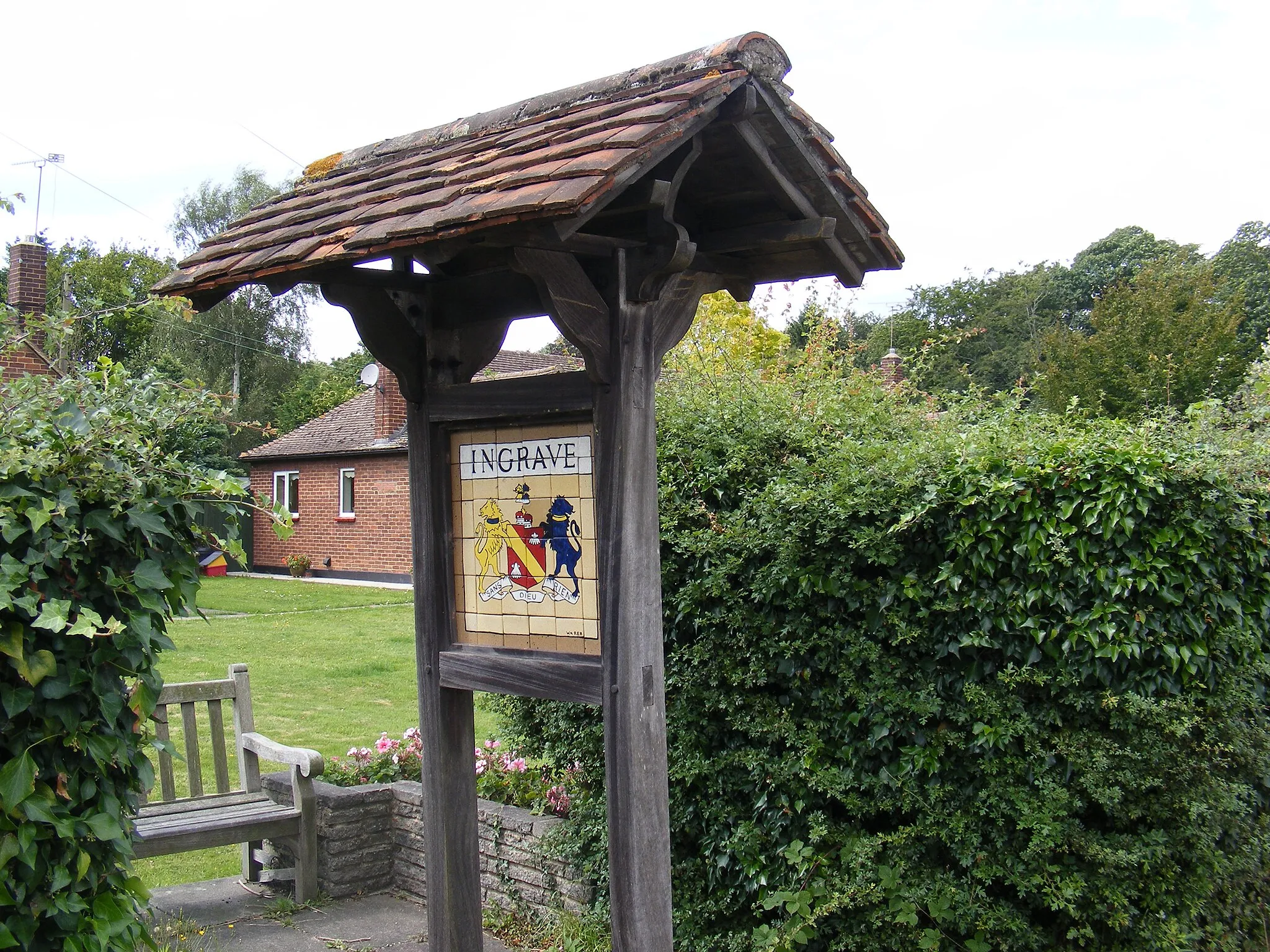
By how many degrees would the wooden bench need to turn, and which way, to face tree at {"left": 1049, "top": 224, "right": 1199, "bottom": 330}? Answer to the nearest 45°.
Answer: approximately 90° to its left

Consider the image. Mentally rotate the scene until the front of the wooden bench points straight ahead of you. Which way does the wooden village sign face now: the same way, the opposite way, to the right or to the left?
to the right

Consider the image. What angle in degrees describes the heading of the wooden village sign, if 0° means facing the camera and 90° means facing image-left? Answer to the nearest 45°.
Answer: approximately 45°

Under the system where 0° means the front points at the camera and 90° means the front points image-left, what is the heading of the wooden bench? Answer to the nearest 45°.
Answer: approximately 315°

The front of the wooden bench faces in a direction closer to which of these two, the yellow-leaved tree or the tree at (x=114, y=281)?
the yellow-leaved tree

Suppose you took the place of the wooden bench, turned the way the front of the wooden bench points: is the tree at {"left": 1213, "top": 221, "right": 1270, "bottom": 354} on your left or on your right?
on your left

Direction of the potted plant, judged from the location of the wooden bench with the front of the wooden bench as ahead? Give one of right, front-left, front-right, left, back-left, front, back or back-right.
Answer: back-left

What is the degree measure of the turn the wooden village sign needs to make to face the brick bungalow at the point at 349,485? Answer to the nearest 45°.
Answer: approximately 135° to its right

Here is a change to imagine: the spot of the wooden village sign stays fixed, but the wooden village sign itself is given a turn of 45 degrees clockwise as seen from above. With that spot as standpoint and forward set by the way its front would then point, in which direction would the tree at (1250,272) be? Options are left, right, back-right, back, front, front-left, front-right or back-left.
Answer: back-right

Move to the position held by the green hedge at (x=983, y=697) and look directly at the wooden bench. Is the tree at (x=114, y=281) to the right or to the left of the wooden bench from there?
right

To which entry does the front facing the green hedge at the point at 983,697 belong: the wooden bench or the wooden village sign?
the wooden bench

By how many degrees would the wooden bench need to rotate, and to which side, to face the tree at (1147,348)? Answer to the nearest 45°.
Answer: approximately 90° to its left

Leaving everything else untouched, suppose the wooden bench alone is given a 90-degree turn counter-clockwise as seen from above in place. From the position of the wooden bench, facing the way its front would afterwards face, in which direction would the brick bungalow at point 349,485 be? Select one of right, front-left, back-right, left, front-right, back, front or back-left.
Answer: front-left
